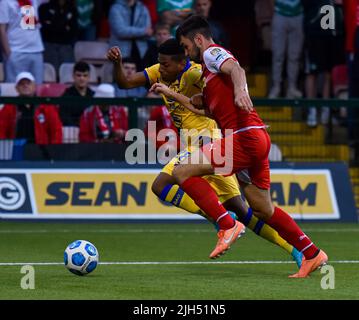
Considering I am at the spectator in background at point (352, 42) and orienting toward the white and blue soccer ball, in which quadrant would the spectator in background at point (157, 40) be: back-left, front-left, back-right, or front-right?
front-right

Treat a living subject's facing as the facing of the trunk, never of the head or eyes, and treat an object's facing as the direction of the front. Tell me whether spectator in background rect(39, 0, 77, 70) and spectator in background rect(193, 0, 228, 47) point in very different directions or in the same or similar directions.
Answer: same or similar directions

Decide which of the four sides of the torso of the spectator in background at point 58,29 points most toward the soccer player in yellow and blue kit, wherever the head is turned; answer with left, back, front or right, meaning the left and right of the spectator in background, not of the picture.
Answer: front

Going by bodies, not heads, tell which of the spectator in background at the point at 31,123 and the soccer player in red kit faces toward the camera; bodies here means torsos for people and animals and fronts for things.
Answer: the spectator in background

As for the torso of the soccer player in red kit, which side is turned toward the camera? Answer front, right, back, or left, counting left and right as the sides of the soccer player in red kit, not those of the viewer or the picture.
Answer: left

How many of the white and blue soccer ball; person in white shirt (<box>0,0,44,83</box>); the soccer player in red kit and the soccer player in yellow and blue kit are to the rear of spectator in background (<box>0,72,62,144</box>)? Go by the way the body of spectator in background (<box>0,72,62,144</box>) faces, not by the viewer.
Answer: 1

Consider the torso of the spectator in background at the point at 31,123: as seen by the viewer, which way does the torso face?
toward the camera

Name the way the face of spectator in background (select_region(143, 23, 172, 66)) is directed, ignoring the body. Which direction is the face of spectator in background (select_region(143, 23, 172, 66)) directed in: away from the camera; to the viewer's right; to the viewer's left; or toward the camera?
toward the camera

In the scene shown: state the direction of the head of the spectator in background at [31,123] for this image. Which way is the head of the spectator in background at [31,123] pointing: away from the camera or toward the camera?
toward the camera

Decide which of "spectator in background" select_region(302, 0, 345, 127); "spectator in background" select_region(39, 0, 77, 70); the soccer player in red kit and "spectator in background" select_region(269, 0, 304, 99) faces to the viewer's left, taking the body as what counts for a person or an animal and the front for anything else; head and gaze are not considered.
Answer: the soccer player in red kit

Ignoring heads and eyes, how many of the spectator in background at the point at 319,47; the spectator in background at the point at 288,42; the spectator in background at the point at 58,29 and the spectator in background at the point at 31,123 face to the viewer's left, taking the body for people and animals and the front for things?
0

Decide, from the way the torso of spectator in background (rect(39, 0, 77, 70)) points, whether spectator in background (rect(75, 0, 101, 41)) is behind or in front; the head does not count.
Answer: behind

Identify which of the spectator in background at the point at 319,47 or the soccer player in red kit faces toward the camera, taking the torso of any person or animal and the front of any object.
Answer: the spectator in background

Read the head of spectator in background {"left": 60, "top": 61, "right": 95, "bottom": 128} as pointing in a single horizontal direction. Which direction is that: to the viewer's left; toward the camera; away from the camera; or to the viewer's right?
toward the camera

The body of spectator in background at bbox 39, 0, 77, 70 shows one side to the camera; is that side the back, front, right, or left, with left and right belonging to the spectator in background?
front

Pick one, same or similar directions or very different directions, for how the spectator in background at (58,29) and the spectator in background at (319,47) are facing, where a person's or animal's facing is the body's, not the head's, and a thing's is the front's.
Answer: same or similar directions

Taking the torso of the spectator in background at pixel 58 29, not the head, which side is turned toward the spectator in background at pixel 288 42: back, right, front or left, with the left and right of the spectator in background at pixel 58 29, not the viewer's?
left
